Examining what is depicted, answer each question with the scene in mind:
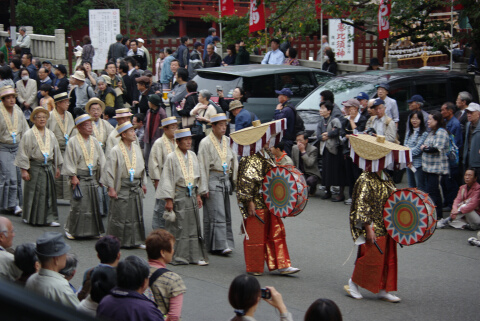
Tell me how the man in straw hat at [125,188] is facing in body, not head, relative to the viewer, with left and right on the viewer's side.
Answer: facing the viewer and to the right of the viewer

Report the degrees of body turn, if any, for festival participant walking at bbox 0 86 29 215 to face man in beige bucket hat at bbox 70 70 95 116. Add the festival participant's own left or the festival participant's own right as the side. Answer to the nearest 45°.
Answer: approximately 90° to the festival participant's own left

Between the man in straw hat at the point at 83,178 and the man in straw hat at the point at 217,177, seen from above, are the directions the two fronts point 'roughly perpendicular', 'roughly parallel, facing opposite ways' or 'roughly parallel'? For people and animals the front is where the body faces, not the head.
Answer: roughly parallel

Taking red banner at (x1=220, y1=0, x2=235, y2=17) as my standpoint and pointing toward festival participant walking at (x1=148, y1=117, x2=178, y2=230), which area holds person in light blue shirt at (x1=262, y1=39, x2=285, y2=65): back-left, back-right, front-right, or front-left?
front-left

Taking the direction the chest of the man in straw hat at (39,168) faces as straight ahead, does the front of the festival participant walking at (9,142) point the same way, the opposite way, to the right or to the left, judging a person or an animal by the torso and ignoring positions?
the same way

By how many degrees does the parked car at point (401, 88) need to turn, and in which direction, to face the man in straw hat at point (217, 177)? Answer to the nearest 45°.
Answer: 0° — it already faces them

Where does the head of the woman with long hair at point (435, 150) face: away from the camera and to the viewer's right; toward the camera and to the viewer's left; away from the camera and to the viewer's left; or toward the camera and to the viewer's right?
toward the camera and to the viewer's left

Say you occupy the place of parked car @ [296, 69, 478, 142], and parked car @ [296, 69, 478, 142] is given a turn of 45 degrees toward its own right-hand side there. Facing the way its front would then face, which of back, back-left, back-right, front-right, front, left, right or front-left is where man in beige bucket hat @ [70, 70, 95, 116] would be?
front

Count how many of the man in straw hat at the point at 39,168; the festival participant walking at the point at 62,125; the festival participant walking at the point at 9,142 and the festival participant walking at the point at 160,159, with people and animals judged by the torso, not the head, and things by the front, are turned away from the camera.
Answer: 0

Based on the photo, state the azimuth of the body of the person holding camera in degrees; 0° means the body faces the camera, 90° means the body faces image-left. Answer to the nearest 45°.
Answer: approximately 225°

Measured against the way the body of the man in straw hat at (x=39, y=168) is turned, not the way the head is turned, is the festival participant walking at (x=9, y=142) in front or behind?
behind

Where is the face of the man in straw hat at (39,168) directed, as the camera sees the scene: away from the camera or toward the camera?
toward the camera

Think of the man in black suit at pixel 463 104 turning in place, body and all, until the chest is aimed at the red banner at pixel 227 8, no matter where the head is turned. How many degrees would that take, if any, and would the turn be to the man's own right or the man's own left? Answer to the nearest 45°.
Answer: approximately 90° to the man's own right

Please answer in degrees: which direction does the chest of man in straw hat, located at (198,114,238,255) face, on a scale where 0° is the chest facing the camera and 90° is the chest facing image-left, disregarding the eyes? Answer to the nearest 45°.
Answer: approximately 315°

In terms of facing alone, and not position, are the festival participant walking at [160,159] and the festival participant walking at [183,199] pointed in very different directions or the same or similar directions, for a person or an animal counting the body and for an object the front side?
same or similar directions
